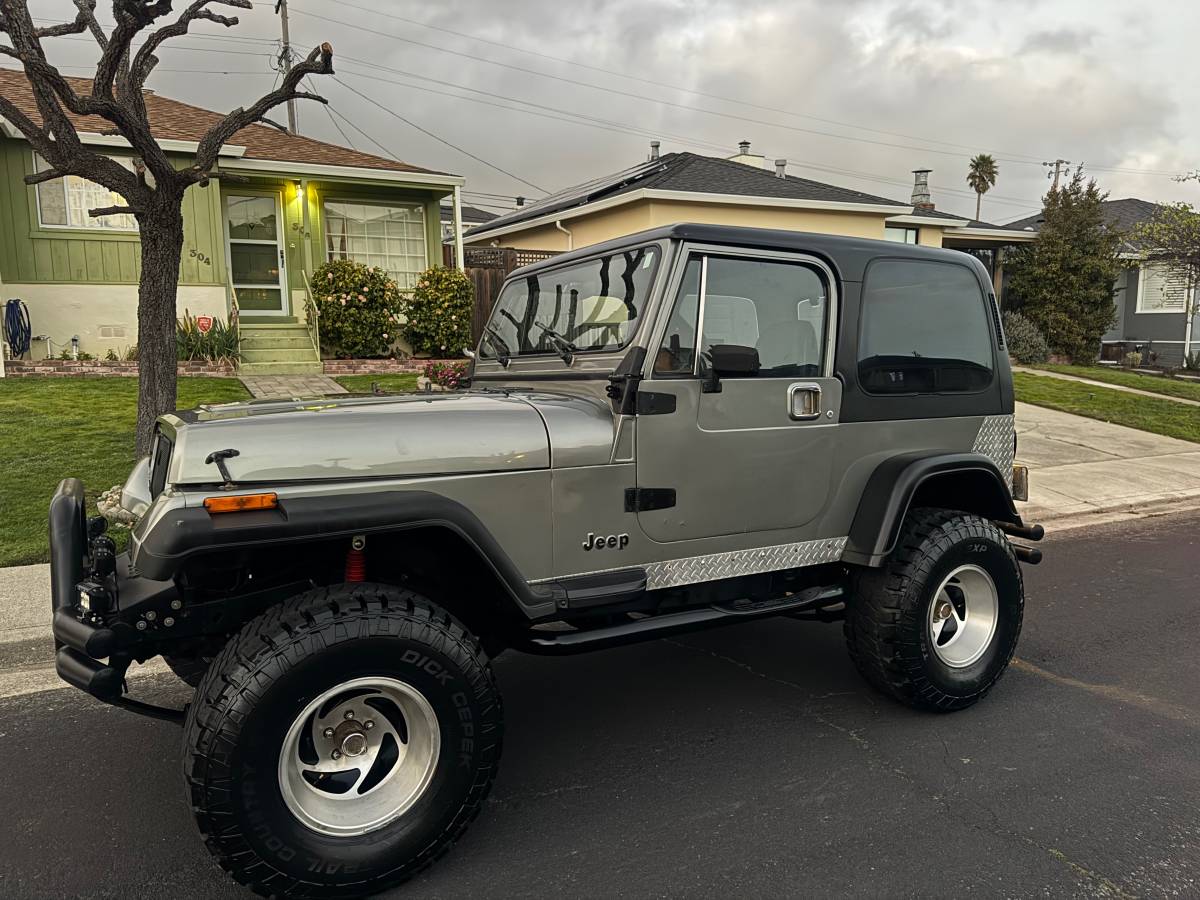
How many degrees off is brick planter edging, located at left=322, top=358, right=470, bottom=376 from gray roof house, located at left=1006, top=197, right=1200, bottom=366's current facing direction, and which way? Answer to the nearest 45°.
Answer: approximately 45° to its right

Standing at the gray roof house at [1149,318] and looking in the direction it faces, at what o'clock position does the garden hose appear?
The garden hose is roughly at 3 o'clock from the gray roof house.

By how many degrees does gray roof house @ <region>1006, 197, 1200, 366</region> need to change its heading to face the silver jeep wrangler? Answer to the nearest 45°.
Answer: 0° — it already faces it

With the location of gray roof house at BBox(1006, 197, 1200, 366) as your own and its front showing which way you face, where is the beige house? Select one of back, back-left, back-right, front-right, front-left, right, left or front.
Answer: front-right

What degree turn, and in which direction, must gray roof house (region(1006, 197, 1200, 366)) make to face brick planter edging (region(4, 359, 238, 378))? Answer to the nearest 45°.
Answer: approximately 45° to its right

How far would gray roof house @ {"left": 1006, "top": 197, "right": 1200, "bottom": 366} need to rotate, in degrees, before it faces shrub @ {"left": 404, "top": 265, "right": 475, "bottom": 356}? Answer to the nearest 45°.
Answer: approximately 45° to its right

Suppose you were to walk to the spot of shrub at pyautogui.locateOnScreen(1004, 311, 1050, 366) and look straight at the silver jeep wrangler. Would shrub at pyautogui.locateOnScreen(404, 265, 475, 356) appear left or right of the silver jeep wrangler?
right

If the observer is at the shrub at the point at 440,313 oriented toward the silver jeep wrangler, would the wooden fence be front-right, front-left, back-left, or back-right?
back-left

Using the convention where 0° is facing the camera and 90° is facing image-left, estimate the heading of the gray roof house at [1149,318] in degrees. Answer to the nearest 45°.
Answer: approximately 0°
